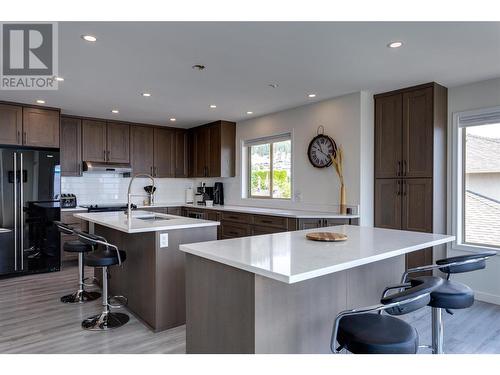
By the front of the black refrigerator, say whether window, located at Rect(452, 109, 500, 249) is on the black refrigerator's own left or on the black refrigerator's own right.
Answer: on the black refrigerator's own left

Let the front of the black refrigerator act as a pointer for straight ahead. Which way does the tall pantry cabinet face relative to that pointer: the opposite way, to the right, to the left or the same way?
to the right

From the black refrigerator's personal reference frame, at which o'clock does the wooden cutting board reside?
The wooden cutting board is roughly at 11 o'clock from the black refrigerator.

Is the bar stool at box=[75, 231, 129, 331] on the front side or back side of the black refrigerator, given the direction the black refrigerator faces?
on the front side

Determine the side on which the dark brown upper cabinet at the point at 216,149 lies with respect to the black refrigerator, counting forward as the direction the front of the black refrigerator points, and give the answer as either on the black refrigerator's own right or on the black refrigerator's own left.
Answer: on the black refrigerator's own left

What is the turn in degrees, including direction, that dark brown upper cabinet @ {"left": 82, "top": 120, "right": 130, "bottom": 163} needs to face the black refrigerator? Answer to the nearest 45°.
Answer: approximately 45° to its right

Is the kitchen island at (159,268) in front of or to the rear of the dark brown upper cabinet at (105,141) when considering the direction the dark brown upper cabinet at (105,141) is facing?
in front

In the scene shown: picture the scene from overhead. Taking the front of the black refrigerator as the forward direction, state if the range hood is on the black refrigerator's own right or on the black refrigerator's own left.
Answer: on the black refrigerator's own left

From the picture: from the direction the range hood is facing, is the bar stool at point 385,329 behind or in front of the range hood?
in front

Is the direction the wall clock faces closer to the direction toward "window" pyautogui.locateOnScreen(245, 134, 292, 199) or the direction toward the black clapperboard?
the black clapperboard

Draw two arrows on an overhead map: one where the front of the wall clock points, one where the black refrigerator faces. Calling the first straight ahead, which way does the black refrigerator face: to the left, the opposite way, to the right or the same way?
to the left

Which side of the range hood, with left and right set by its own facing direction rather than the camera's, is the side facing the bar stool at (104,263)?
front
